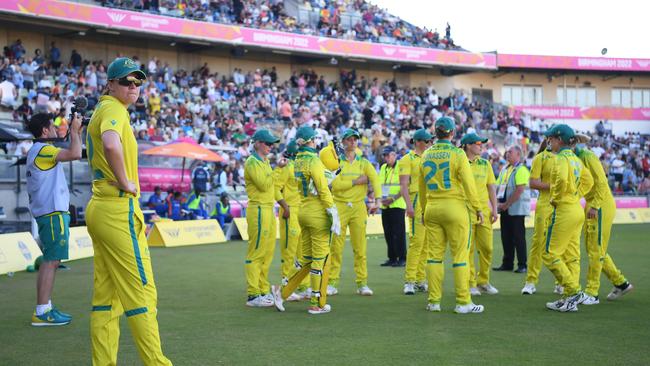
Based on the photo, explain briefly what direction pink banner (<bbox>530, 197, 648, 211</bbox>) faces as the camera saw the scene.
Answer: facing the viewer

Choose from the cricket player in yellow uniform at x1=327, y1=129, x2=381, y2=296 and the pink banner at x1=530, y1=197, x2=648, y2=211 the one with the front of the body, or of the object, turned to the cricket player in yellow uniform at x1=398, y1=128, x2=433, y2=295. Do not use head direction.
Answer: the pink banner

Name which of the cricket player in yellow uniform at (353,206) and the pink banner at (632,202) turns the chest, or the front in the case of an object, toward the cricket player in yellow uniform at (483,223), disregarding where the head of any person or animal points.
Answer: the pink banner

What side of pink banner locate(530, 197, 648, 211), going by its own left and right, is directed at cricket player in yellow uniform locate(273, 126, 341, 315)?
front

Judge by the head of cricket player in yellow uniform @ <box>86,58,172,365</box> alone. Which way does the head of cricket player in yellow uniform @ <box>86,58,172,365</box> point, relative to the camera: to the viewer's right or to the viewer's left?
to the viewer's right

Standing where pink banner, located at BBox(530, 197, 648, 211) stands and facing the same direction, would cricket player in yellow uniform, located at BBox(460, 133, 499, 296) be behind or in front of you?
in front

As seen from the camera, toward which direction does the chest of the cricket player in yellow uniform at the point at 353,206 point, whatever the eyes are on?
toward the camera

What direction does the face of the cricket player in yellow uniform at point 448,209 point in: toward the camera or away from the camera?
away from the camera

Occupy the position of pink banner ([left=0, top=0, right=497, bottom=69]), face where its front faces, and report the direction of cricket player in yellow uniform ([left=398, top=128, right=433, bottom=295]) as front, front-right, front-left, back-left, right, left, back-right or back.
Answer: front-right

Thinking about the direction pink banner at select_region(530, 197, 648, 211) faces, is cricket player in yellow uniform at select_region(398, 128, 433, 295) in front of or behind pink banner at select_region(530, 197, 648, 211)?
in front

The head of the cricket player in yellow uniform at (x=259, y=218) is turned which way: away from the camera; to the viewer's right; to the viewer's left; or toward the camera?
to the viewer's right

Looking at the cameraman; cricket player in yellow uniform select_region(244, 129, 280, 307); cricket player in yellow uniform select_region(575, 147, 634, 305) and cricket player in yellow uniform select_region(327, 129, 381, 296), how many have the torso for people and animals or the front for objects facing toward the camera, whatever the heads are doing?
1
